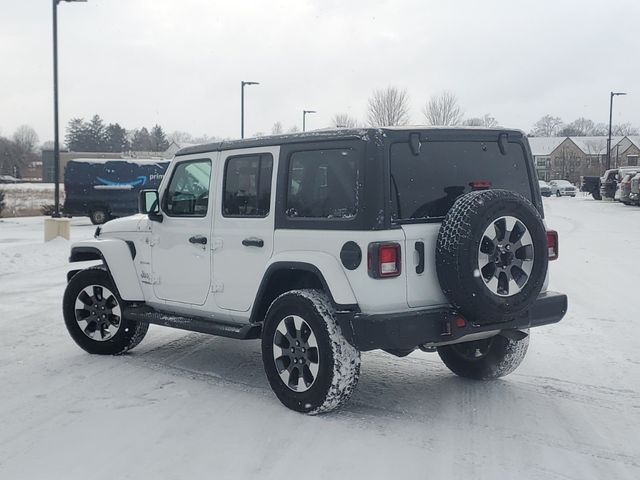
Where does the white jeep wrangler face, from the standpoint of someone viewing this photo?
facing away from the viewer and to the left of the viewer

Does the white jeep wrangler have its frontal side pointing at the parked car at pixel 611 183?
no

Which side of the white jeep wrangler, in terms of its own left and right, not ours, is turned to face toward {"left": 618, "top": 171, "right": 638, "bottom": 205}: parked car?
right

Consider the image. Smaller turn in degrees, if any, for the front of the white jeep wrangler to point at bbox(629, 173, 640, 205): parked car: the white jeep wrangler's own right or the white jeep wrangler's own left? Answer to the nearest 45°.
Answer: approximately 90° to the white jeep wrangler's own right

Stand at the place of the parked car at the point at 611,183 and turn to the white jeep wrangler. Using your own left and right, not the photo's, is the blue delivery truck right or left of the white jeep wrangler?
right
